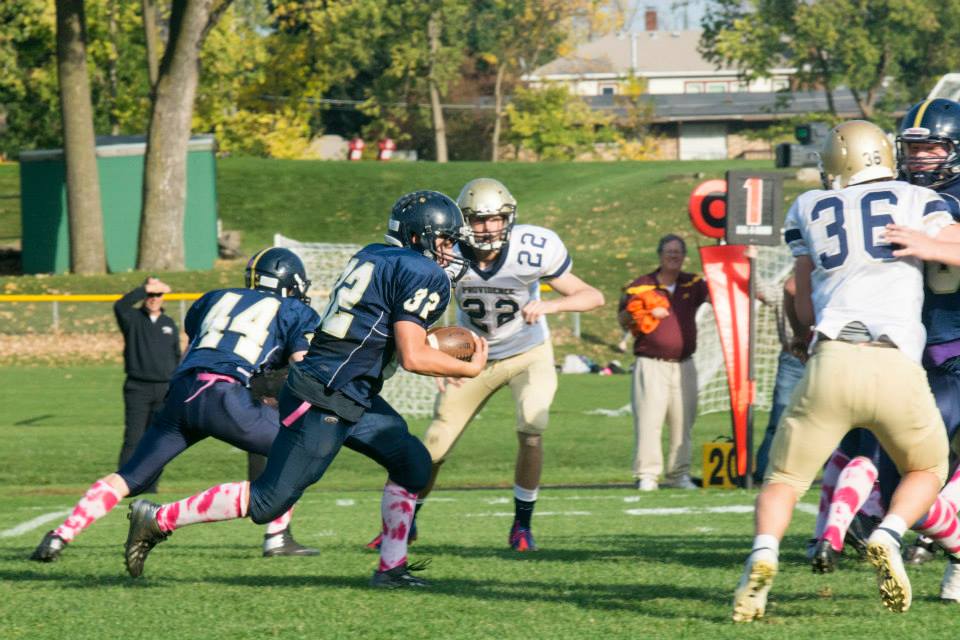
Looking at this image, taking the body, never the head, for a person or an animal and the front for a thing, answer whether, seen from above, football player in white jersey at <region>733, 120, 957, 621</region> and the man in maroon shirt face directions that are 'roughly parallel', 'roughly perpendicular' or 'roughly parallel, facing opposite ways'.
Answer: roughly parallel, facing opposite ways

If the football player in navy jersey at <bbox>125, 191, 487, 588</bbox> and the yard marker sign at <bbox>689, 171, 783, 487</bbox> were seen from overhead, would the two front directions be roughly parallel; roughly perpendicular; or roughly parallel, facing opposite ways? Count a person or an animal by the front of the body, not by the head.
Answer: roughly perpendicular

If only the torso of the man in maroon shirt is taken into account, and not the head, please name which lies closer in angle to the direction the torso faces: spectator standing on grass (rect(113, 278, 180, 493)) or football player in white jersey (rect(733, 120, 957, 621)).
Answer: the football player in white jersey

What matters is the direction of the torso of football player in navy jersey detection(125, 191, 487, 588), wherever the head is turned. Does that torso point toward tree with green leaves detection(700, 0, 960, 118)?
no

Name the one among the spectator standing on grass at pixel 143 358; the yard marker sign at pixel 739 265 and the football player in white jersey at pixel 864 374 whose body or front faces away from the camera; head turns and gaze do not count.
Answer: the football player in white jersey

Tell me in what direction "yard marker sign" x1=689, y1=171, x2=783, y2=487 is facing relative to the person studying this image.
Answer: facing the viewer

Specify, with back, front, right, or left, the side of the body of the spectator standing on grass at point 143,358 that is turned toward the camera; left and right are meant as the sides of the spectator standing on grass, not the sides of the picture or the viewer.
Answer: front

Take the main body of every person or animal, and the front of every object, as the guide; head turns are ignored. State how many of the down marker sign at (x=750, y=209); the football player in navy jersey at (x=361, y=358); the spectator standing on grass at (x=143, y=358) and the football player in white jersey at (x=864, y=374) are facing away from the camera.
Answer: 1

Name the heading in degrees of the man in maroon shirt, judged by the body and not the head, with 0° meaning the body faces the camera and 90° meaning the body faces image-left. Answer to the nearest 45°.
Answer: approximately 0°

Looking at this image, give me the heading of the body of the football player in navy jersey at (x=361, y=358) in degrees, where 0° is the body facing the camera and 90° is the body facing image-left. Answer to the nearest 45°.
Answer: approximately 270°

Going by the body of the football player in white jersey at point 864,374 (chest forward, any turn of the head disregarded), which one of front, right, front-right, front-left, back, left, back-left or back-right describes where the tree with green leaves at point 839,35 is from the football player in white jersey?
front

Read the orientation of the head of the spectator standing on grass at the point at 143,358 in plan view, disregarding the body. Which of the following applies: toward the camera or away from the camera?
toward the camera

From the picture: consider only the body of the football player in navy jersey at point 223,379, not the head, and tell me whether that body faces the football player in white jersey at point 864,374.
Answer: no

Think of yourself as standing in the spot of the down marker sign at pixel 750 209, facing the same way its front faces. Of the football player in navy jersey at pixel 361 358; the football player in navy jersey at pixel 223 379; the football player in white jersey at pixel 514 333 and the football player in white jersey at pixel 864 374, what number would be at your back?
0

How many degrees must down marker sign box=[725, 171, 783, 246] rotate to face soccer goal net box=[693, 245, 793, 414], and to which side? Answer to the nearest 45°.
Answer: approximately 180°

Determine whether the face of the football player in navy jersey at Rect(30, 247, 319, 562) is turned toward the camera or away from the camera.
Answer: away from the camera

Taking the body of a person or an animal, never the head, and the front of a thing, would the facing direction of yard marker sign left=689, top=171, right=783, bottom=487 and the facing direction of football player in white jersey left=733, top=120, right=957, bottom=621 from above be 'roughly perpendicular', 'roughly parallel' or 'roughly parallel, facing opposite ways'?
roughly parallel, facing opposite ways

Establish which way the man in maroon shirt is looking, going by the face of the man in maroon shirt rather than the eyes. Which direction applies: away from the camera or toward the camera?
toward the camera

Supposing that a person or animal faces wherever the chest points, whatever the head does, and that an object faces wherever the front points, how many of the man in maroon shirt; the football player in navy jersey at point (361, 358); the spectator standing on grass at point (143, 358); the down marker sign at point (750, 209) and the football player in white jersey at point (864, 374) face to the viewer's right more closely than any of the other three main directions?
1

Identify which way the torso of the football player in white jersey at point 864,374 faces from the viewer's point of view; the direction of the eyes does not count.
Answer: away from the camera

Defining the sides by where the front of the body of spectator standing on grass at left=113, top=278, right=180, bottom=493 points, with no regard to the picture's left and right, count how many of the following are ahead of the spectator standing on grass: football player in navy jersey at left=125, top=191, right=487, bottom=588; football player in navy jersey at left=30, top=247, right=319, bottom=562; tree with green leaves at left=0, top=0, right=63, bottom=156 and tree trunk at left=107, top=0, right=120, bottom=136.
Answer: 2
